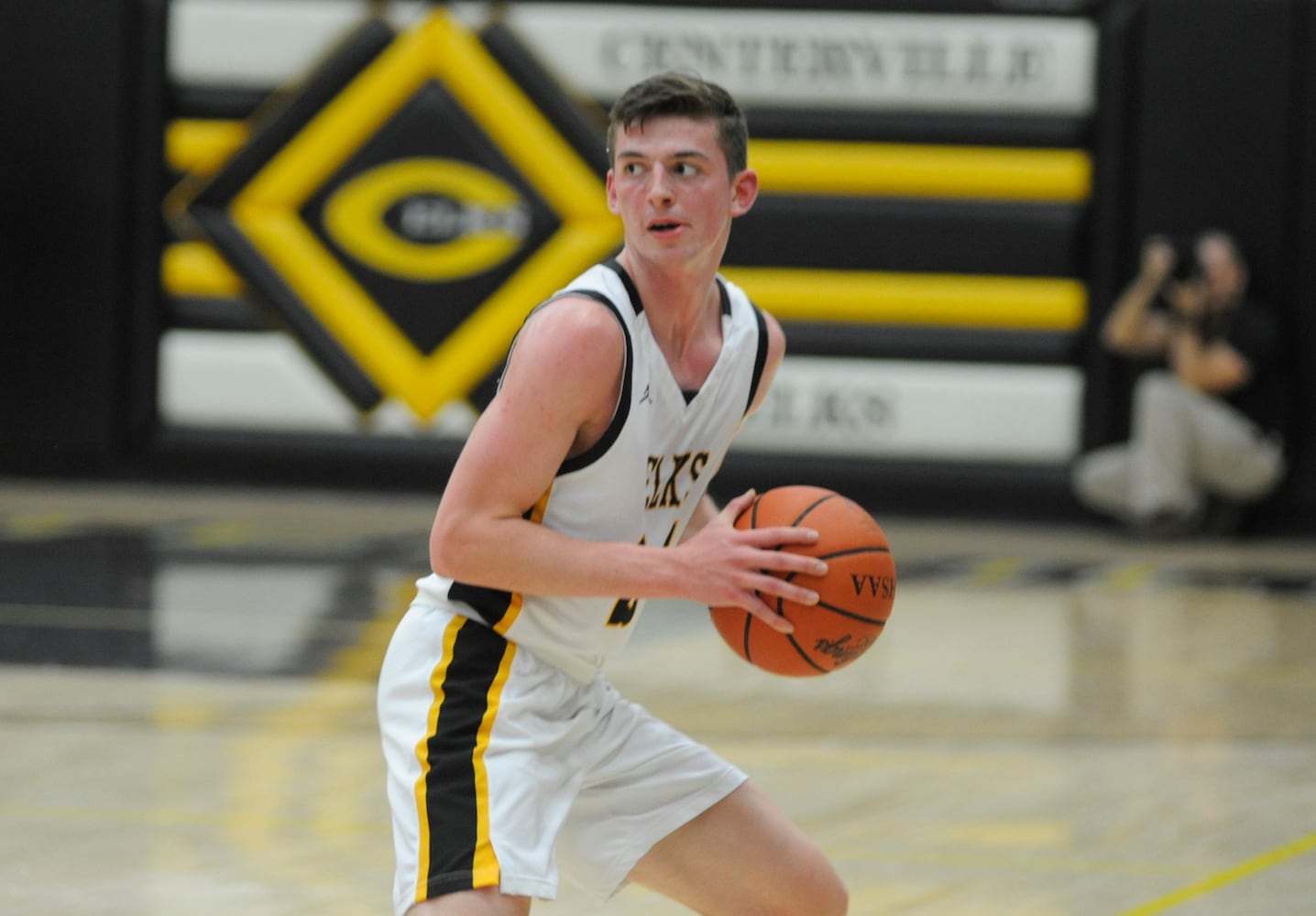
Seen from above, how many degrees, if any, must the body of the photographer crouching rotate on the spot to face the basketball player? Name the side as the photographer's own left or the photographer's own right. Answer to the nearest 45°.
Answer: approximately 45° to the photographer's own left

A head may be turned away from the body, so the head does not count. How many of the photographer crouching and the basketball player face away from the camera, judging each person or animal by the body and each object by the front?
0

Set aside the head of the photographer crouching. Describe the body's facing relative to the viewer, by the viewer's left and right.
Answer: facing the viewer and to the left of the viewer

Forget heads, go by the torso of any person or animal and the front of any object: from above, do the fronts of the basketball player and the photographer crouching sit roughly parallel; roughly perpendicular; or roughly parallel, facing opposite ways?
roughly perpendicular

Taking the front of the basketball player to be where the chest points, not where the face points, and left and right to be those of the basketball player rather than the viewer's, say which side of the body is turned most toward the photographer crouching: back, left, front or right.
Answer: left

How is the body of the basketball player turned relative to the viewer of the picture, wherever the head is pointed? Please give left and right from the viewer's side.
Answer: facing the viewer and to the right of the viewer
